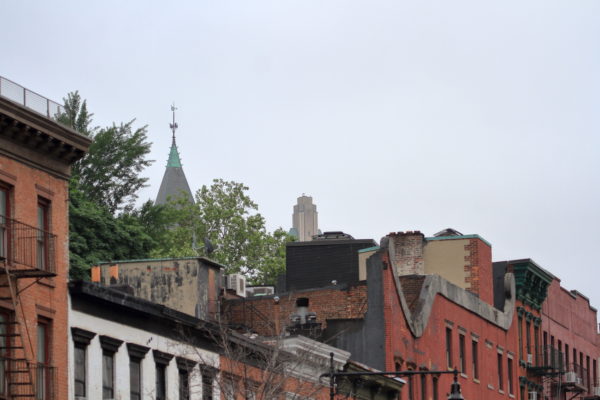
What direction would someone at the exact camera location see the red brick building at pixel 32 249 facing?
facing the viewer and to the right of the viewer
